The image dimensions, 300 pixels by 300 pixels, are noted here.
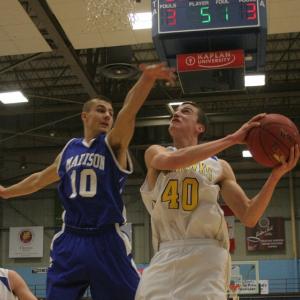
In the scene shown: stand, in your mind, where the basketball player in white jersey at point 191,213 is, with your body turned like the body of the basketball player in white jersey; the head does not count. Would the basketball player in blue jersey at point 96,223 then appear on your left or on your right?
on your right

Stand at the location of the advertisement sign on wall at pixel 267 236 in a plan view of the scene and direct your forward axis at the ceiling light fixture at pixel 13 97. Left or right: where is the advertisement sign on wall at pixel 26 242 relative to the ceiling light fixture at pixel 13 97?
right

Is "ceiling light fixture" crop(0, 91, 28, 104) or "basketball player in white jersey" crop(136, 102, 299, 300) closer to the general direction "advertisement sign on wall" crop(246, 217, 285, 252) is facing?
the basketball player in white jersey

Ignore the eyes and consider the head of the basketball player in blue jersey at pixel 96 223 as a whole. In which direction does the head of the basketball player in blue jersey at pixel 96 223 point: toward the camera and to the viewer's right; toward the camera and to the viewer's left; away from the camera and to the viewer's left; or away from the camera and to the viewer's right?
toward the camera and to the viewer's right

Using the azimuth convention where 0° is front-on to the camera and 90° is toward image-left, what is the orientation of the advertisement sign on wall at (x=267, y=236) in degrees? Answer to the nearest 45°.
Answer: approximately 0°

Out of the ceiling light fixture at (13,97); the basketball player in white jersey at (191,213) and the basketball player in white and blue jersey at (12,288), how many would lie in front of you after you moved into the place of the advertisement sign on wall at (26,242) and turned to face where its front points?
3

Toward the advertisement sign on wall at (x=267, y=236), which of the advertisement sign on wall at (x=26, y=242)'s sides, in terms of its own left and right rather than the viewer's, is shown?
left
